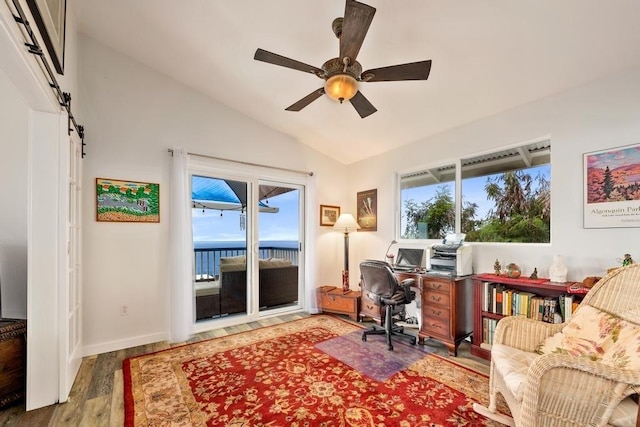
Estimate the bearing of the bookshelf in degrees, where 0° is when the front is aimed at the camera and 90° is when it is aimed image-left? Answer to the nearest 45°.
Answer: approximately 45°

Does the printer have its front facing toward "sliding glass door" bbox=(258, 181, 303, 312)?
no

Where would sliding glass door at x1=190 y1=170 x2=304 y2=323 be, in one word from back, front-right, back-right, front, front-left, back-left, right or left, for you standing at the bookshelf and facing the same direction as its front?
front-right

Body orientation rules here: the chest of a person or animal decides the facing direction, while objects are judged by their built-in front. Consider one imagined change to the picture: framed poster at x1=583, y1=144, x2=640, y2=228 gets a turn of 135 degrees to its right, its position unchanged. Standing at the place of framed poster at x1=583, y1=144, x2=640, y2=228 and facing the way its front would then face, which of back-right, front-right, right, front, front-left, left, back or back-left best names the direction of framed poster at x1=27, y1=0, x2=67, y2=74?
back-left

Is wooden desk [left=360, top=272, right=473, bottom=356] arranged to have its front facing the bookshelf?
no

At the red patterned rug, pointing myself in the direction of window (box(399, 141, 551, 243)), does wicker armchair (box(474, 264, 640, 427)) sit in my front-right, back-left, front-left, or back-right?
front-right

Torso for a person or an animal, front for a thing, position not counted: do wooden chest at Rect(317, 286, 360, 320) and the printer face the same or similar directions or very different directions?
same or similar directions

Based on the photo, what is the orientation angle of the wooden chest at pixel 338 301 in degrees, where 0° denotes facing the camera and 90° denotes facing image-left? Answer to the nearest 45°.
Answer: approximately 45°

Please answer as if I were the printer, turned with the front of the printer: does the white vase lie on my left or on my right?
on my left

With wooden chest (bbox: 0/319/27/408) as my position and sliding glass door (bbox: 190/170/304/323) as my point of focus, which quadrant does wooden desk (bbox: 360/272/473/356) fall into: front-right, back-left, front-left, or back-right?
front-right

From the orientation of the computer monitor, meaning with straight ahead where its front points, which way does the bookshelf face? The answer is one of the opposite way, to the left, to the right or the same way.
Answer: the same way

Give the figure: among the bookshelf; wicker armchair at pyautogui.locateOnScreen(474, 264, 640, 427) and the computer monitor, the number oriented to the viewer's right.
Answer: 0

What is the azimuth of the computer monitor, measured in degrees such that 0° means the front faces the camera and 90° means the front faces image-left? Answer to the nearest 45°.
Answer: approximately 45°

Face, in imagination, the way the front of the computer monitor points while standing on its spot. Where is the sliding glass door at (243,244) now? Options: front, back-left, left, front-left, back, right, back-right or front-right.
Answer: front-right
